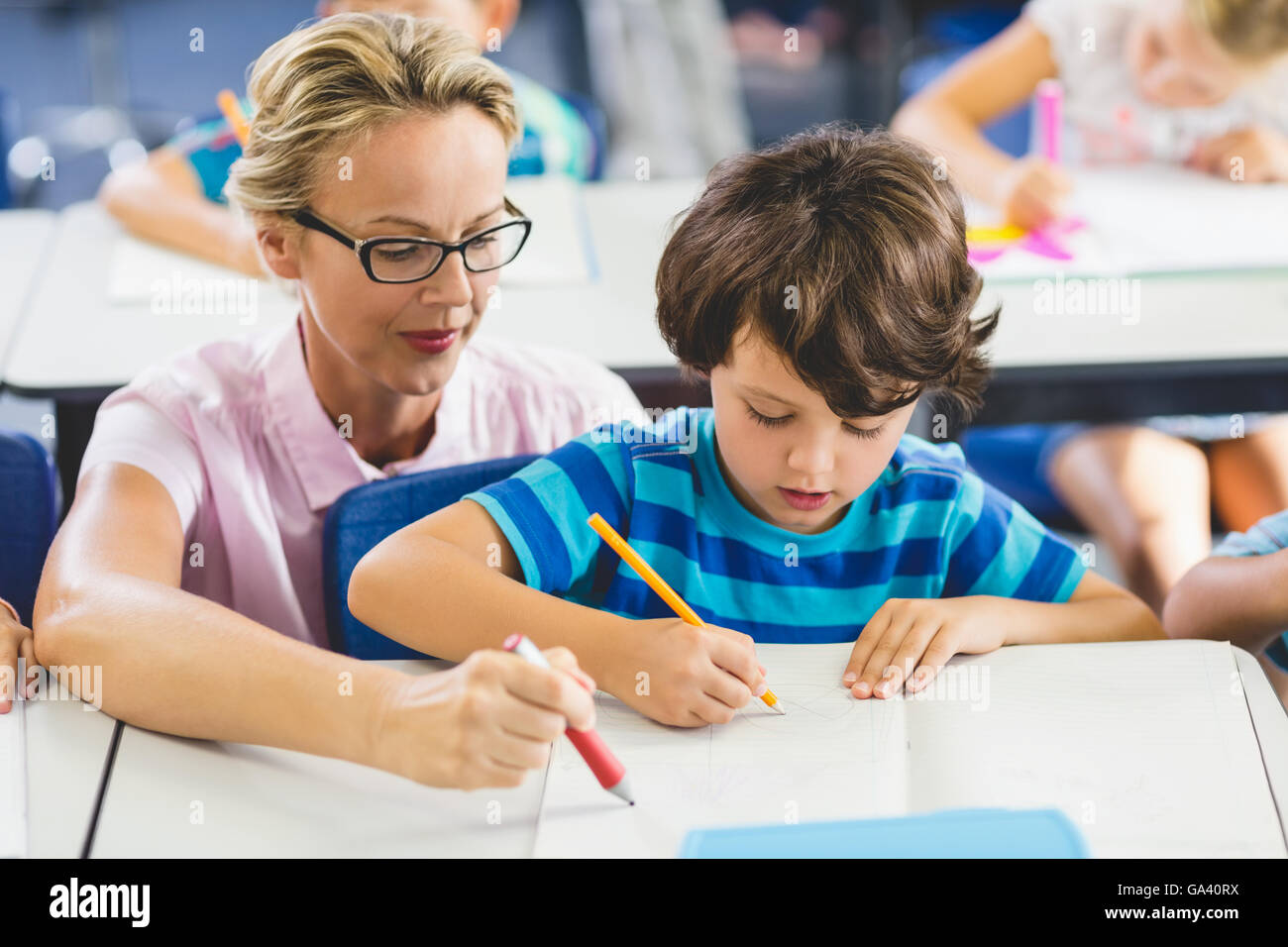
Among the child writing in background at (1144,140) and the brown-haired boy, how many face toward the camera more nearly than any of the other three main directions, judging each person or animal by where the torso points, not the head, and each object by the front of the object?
2

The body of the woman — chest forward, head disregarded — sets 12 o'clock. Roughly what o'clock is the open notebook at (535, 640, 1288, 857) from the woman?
The open notebook is roughly at 12 o'clock from the woman.

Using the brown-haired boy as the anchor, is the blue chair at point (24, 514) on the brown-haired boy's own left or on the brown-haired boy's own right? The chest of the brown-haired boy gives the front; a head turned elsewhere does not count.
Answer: on the brown-haired boy's own right

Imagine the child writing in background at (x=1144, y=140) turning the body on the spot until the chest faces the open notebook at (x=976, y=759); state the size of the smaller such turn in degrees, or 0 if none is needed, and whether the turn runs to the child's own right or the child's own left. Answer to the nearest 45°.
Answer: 0° — they already face it

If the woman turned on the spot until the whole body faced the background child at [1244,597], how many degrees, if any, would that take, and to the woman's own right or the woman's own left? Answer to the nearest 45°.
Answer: approximately 45° to the woman's own left
